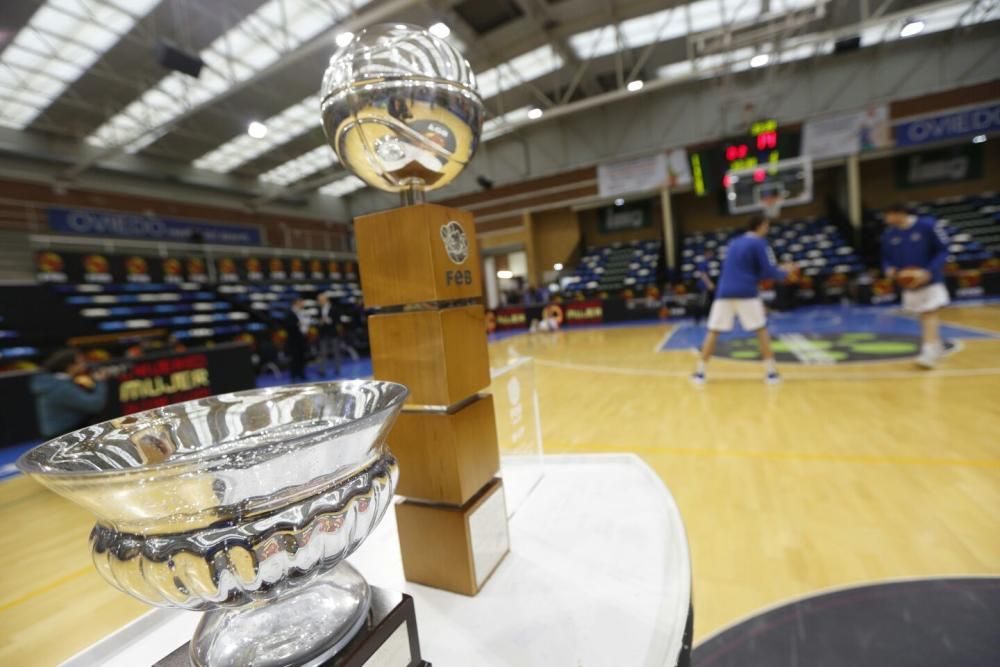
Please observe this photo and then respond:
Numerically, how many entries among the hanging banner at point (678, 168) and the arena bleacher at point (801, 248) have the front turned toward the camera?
2

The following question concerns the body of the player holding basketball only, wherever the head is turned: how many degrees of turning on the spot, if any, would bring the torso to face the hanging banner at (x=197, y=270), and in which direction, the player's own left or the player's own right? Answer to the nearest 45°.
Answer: approximately 45° to the player's own right

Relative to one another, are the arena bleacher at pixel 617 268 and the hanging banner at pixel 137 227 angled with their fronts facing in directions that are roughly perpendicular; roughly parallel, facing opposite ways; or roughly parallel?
roughly perpendicular

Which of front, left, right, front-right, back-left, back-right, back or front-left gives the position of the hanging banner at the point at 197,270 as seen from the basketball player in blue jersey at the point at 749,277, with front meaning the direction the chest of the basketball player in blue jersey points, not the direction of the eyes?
back-left

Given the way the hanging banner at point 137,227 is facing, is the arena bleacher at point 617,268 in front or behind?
in front

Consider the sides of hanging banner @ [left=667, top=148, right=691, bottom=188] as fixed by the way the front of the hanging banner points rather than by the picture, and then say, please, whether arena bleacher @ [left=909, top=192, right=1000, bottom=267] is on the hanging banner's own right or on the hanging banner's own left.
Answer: on the hanging banner's own left

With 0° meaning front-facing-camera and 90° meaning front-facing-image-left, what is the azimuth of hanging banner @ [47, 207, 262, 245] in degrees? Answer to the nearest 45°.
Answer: approximately 315°

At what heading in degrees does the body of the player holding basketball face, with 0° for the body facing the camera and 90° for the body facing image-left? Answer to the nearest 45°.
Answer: approximately 45°
